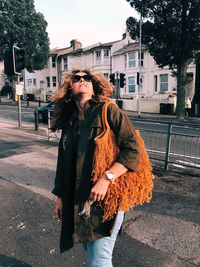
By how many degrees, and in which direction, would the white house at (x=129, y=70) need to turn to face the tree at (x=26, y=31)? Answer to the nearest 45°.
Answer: approximately 45° to its right

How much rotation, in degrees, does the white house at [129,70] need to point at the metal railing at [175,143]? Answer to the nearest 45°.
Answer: approximately 45° to its left

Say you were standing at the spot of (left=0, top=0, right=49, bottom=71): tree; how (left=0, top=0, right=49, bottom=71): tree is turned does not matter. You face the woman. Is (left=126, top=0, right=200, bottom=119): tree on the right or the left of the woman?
left

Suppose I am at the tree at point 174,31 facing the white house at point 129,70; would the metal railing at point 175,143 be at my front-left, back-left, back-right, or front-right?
back-left

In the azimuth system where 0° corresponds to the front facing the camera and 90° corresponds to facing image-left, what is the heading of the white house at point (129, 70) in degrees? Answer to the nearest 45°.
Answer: approximately 45°

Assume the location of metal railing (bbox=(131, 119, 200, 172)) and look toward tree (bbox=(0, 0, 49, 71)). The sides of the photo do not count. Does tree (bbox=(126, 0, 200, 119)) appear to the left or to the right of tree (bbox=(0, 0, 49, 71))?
right
